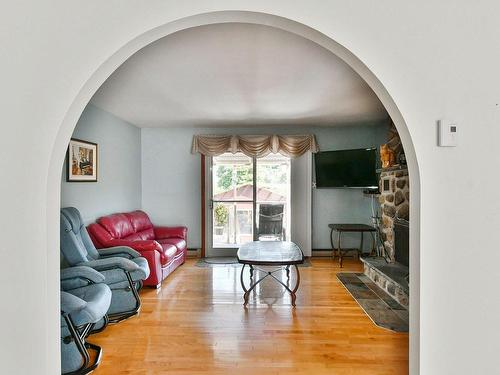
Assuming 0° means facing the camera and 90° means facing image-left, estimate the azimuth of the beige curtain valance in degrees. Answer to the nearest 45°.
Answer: approximately 0°

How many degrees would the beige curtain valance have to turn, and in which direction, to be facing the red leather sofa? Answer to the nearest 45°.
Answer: approximately 45° to its right

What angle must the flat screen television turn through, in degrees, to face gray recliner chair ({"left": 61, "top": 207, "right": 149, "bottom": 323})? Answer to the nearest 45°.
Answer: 0° — it already faces it

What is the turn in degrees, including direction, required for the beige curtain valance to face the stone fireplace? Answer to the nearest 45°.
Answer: approximately 45° to its left

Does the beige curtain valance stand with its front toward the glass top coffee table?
yes

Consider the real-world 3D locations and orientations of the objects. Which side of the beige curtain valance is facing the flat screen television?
left

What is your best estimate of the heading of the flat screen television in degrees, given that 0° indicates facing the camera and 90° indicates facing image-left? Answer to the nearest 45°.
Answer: approximately 45°

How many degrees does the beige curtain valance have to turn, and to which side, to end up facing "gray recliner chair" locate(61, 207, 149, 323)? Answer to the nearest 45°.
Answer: approximately 45° to its right
